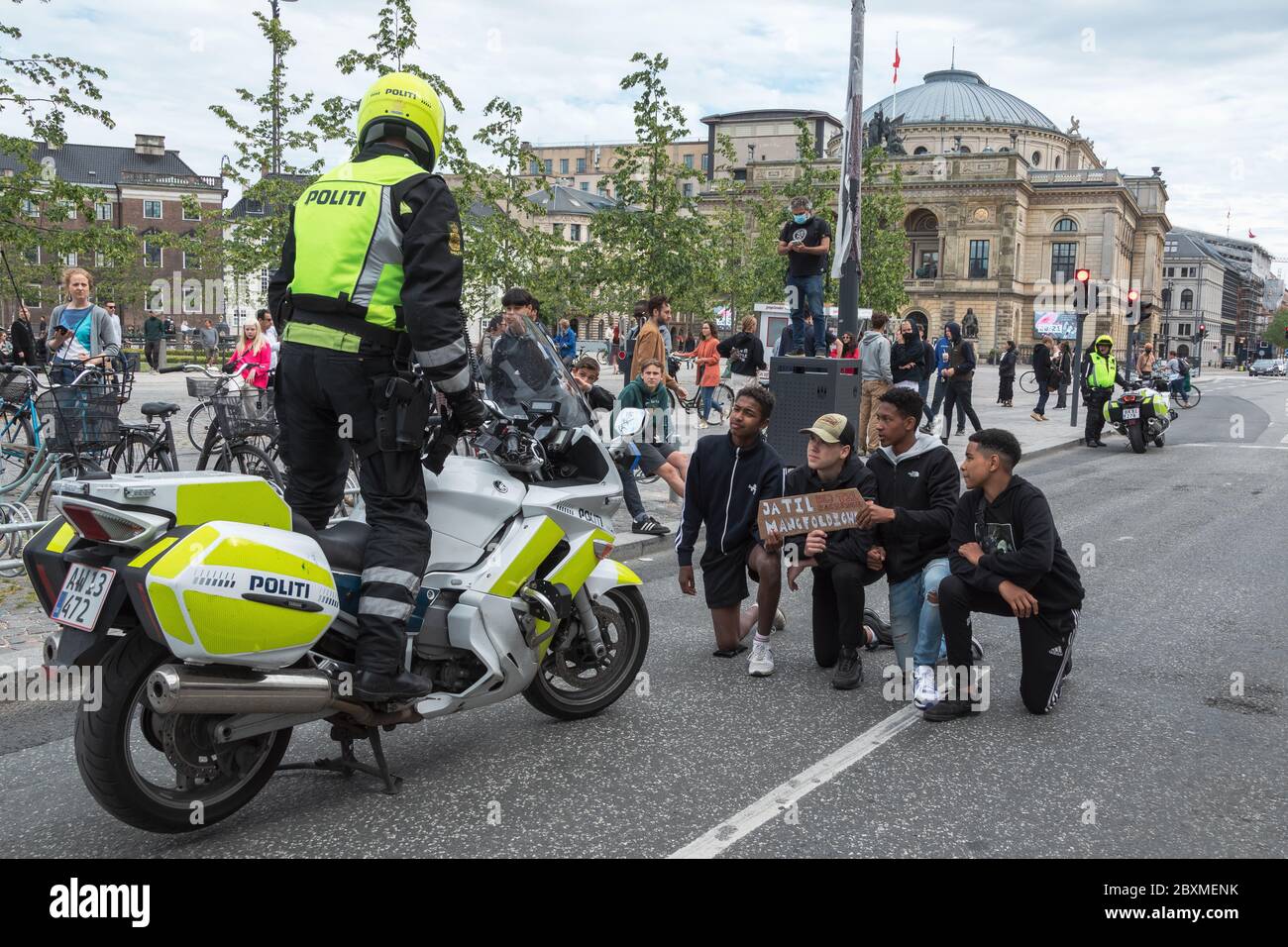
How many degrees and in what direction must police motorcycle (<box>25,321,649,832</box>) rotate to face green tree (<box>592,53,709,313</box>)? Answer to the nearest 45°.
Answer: approximately 45° to its left

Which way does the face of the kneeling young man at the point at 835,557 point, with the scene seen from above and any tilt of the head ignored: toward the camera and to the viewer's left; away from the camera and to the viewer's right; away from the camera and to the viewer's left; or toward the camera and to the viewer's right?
toward the camera and to the viewer's left

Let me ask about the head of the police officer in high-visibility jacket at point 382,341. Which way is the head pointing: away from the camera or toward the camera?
away from the camera

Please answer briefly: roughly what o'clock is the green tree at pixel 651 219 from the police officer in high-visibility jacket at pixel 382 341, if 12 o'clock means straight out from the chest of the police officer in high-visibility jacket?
The green tree is roughly at 11 o'clock from the police officer in high-visibility jacket.

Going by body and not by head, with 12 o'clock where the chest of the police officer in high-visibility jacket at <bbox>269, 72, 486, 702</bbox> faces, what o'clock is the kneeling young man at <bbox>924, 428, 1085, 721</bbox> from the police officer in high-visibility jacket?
The kneeling young man is roughly at 1 o'clock from the police officer in high-visibility jacket.

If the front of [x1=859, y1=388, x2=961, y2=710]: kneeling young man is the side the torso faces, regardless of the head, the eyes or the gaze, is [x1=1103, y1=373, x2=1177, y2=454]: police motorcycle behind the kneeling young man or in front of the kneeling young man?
behind

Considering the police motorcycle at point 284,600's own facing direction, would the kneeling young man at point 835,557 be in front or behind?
in front

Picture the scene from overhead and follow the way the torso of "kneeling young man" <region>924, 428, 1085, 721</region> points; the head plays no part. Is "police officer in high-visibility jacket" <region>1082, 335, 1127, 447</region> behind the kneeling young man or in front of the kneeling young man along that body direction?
behind

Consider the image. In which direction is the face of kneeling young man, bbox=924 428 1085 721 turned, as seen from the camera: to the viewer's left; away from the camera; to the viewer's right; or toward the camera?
to the viewer's left

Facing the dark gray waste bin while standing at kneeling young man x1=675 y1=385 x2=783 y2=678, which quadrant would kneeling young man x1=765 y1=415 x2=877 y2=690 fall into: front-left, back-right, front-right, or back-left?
back-right
